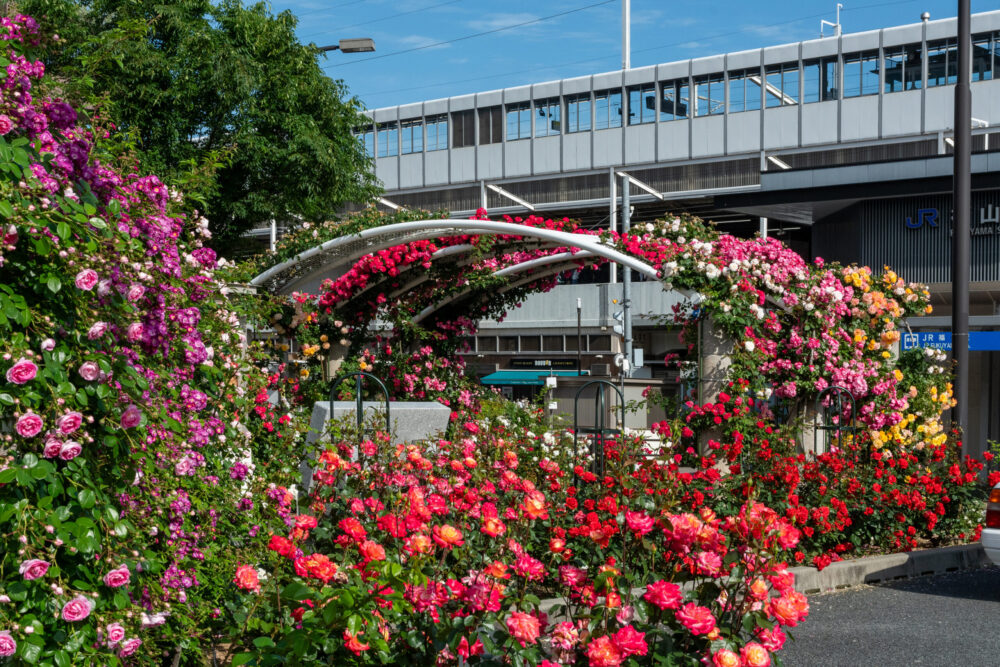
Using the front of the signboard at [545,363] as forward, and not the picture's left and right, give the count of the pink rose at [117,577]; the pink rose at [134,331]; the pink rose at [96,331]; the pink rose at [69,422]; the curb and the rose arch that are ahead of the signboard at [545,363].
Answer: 6

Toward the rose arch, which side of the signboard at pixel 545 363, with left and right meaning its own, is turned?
front

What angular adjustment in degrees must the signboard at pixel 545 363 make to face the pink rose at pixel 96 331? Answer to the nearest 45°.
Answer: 0° — it already faces it

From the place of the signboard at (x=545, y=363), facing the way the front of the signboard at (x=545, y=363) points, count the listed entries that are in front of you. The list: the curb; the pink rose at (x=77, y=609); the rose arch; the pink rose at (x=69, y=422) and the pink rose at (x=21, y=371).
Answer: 5

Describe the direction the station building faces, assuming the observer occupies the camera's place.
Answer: facing the viewer and to the left of the viewer

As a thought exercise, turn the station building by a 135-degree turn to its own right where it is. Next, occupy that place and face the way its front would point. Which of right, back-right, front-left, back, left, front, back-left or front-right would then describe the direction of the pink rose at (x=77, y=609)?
back

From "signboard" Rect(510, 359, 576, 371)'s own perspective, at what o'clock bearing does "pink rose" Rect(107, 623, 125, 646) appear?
The pink rose is roughly at 12 o'clock from the signboard.

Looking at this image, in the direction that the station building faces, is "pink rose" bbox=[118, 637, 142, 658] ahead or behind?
ahead

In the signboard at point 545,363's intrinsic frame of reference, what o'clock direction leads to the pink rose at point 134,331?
The pink rose is roughly at 12 o'clock from the signboard.

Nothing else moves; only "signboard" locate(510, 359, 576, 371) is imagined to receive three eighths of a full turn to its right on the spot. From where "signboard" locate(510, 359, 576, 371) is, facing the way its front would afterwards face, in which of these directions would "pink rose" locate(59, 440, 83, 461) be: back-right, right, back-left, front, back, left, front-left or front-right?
back-left

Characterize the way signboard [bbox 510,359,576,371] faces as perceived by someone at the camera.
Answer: facing the viewer

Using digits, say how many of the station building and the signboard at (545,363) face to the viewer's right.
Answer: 0

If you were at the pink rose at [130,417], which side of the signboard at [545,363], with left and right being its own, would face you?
front
